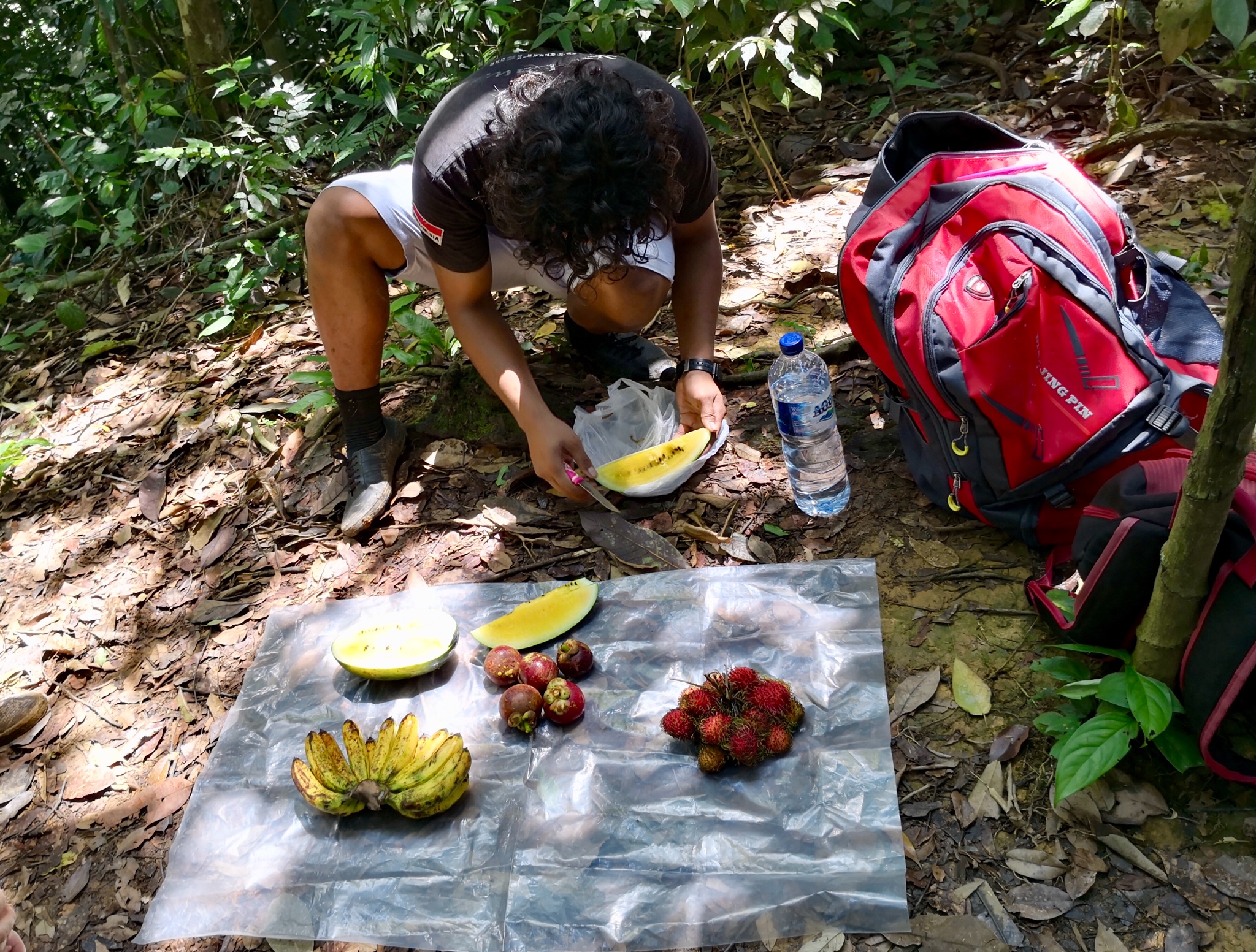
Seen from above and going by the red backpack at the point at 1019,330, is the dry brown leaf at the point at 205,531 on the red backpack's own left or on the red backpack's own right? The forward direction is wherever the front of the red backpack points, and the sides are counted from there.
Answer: on the red backpack's own right

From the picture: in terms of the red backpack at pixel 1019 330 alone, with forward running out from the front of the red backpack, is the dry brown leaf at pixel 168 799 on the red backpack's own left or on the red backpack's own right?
on the red backpack's own right

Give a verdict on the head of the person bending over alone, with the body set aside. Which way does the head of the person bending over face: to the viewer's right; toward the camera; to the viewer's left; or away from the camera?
toward the camera

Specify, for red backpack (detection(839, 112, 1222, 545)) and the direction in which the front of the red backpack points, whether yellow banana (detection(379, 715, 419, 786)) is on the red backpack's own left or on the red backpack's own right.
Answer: on the red backpack's own right

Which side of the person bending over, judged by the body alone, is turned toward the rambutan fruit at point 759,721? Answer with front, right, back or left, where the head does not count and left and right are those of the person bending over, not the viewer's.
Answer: front

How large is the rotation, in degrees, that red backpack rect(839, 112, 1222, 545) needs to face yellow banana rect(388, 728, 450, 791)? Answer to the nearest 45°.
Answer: approximately 45° to its right

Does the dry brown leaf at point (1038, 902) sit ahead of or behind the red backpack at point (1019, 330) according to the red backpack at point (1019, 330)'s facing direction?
ahead

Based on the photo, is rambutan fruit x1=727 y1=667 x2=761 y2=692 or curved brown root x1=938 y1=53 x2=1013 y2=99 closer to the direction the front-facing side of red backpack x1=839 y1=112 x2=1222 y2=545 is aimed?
the rambutan fruit

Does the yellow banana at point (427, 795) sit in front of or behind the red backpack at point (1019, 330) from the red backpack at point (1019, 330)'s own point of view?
in front

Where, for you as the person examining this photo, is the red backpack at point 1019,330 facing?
facing the viewer

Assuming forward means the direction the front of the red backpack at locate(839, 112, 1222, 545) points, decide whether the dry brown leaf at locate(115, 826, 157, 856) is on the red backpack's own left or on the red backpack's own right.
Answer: on the red backpack's own right

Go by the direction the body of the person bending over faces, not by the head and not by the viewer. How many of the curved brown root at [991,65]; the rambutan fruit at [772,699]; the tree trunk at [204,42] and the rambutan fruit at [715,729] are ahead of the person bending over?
2

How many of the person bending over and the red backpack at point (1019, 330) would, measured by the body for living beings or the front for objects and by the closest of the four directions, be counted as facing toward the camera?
2

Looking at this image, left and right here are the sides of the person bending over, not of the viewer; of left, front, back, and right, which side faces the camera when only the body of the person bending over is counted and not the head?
front

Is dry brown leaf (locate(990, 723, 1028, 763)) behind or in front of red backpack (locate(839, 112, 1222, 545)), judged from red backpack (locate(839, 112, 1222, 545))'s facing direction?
in front
